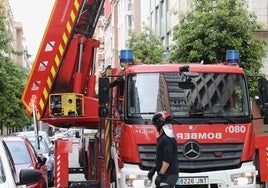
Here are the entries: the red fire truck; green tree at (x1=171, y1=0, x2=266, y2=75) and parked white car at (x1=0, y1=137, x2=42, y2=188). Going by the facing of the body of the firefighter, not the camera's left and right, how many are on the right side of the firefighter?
2

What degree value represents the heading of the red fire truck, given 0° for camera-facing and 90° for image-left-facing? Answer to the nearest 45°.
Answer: approximately 0°

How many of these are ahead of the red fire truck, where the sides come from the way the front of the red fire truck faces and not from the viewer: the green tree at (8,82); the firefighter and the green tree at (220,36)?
1

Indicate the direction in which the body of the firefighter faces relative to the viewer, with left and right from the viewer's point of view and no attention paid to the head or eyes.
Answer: facing to the left of the viewer

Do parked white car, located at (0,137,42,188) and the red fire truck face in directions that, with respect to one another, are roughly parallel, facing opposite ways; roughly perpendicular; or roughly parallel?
roughly parallel

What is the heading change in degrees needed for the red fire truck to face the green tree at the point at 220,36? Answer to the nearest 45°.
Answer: approximately 180°

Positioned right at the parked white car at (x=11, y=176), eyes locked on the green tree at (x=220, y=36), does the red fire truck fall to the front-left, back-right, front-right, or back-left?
front-right

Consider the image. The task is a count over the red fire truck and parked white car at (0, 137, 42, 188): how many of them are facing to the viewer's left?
0

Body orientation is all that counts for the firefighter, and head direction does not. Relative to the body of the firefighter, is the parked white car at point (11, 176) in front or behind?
in front

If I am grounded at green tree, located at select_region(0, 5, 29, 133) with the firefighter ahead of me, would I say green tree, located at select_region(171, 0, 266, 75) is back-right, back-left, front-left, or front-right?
front-left

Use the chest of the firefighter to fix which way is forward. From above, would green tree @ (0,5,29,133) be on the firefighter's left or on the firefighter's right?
on the firefighter's right

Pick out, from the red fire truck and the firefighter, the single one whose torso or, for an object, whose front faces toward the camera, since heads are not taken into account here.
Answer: the red fire truck
